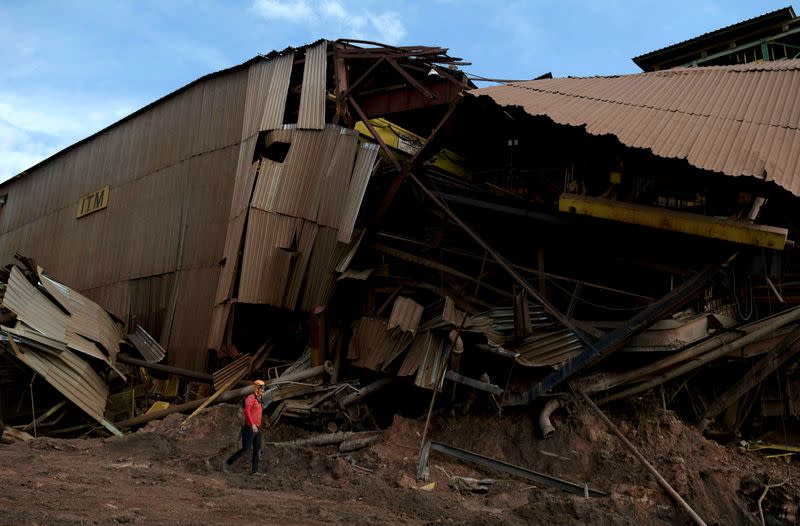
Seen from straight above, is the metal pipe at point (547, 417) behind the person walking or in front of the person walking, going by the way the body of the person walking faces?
in front

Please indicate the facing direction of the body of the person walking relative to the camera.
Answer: to the viewer's right

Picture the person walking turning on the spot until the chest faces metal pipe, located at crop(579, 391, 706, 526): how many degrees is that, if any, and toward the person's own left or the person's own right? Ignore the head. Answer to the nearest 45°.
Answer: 0° — they already face it

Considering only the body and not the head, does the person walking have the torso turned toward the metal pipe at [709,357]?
yes

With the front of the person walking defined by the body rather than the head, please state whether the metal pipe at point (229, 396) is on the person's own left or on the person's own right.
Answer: on the person's own left

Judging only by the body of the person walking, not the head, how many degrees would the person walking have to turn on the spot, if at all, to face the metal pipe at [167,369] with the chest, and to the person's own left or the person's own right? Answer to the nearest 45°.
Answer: approximately 90° to the person's own left

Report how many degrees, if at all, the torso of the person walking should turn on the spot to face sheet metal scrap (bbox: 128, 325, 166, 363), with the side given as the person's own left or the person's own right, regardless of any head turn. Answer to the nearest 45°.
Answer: approximately 90° to the person's own left

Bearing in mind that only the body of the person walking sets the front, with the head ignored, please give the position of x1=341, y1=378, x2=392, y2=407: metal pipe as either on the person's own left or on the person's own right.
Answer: on the person's own left

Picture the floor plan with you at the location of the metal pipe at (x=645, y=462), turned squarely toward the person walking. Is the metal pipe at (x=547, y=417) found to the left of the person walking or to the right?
right
